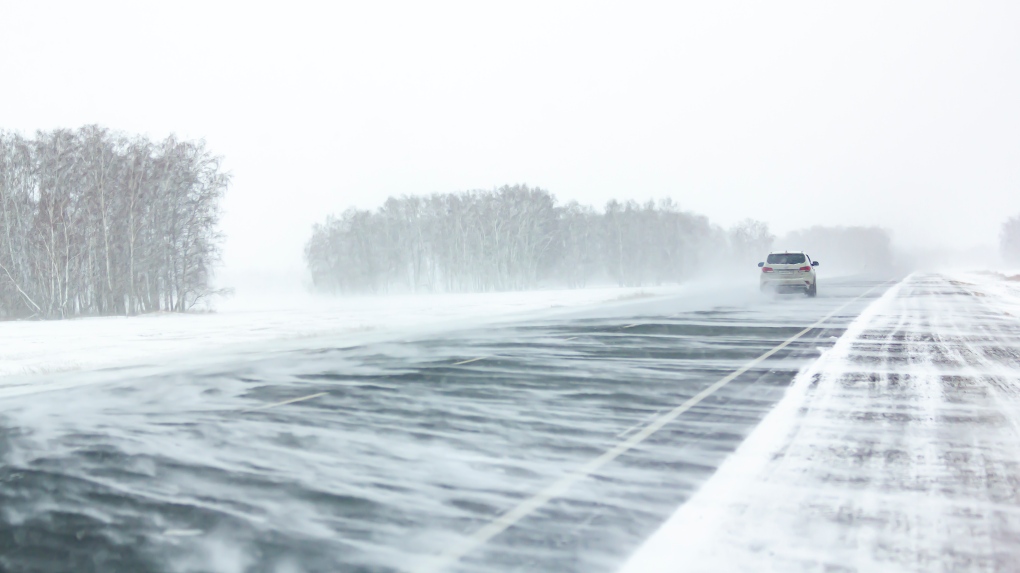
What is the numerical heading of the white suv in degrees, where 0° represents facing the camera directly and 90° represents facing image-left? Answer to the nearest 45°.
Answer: approximately 180°
